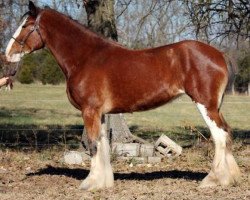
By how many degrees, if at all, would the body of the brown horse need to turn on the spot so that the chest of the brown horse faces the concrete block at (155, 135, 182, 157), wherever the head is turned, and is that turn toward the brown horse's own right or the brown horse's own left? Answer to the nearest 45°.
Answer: approximately 90° to the brown horse's own right

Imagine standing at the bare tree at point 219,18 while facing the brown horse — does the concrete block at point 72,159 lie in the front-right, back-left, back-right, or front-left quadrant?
front-right

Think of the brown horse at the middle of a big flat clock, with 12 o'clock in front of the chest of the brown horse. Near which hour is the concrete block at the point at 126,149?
The concrete block is roughly at 3 o'clock from the brown horse.

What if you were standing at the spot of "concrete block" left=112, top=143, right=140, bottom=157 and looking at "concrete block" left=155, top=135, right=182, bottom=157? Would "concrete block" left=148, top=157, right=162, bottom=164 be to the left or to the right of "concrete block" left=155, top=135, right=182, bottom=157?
right

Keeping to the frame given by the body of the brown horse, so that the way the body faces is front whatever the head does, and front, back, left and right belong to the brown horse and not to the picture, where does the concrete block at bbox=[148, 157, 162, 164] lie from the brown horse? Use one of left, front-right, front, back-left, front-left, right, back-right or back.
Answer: right

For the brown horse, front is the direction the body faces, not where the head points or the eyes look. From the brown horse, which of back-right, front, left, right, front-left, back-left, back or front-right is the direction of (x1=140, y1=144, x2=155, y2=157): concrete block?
right

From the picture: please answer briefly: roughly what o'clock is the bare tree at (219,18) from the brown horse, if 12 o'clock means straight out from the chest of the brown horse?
The bare tree is roughly at 4 o'clock from the brown horse.

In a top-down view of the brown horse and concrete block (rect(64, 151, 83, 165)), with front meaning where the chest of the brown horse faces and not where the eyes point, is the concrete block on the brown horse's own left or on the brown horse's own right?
on the brown horse's own right

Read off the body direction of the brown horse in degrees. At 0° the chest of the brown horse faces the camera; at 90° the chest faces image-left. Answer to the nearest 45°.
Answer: approximately 90°

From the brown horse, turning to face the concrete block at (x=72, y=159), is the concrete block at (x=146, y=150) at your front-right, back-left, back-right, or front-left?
front-right
